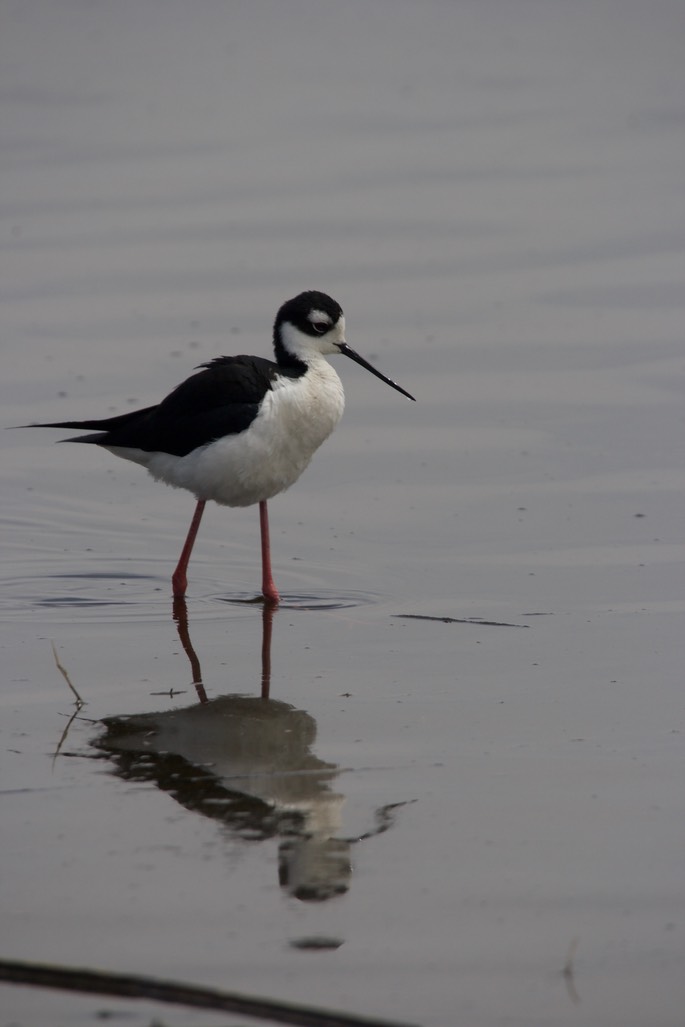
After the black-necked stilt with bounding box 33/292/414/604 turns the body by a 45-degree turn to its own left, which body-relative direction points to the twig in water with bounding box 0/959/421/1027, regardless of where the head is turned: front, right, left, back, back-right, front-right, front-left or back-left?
back-right

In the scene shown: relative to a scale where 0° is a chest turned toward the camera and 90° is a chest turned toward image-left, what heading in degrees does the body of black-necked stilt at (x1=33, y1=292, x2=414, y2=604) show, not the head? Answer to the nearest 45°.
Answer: approximately 270°
